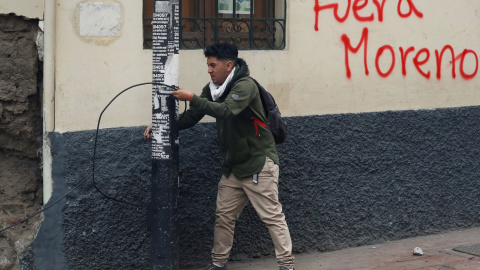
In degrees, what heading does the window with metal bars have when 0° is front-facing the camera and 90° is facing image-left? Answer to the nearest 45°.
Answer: approximately 0°

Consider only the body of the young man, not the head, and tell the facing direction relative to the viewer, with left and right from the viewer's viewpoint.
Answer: facing to the left of the viewer

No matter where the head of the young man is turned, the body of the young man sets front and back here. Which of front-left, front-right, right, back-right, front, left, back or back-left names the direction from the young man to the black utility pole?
front-left

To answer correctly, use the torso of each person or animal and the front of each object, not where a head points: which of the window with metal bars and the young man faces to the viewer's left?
the young man

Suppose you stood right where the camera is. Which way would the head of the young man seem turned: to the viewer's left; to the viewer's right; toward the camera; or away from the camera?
to the viewer's left

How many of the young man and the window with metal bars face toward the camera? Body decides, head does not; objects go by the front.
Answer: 1

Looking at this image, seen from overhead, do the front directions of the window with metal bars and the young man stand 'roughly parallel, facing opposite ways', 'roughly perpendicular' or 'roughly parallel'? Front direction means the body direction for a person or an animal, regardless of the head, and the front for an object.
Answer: roughly perpendicular

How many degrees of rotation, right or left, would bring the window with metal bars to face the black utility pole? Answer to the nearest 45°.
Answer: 0° — it already faces it
